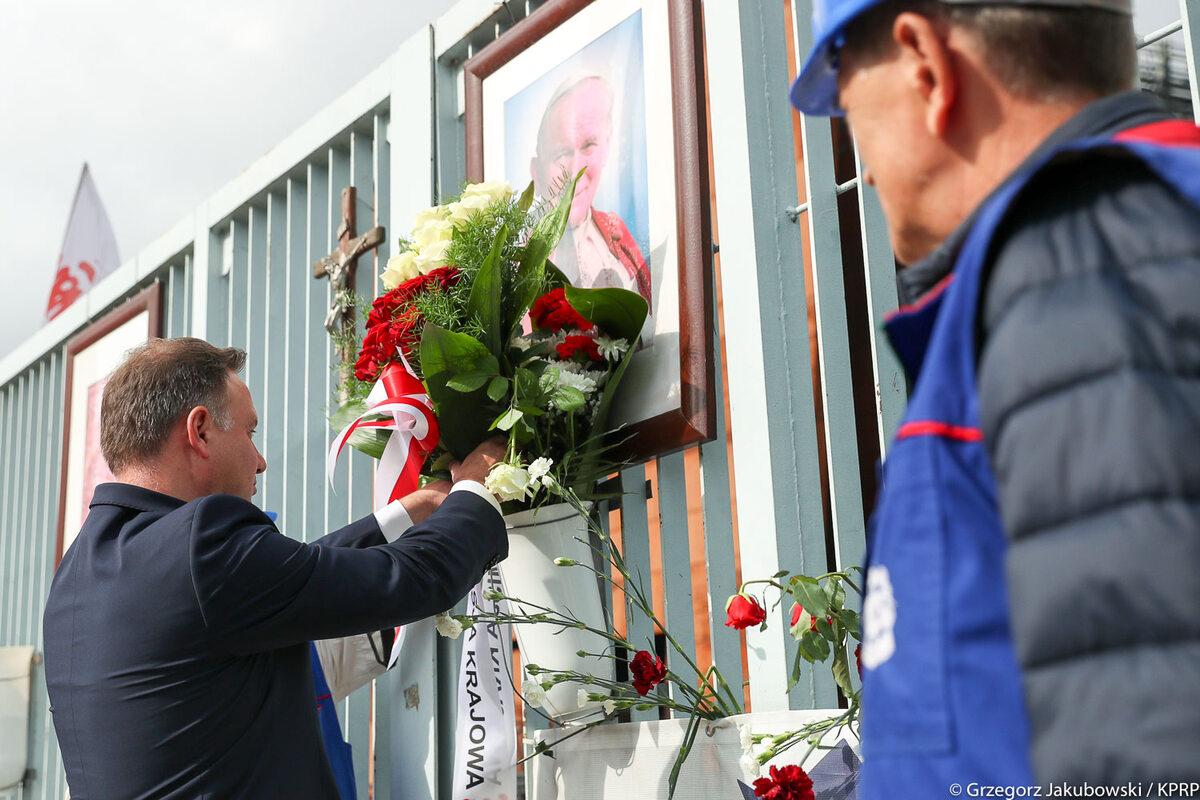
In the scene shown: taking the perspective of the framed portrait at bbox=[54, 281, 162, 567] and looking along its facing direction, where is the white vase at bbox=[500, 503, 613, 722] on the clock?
The white vase is roughly at 10 o'clock from the framed portrait.

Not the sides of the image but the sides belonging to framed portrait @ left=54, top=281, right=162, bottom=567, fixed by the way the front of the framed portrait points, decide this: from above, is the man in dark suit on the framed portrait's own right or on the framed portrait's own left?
on the framed portrait's own left

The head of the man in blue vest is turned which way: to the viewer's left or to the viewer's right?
to the viewer's left

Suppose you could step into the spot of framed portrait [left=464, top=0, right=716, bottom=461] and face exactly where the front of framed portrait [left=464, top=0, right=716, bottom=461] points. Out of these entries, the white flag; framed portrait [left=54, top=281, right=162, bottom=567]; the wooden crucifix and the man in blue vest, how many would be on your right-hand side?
3

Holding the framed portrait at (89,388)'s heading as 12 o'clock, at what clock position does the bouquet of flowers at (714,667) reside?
The bouquet of flowers is roughly at 10 o'clock from the framed portrait.

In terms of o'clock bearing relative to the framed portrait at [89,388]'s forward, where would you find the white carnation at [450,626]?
The white carnation is roughly at 10 o'clock from the framed portrait.

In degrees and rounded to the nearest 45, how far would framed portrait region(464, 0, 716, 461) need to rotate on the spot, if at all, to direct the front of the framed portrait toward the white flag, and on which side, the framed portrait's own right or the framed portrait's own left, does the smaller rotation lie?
approximately 90° to the framed portrait's own right

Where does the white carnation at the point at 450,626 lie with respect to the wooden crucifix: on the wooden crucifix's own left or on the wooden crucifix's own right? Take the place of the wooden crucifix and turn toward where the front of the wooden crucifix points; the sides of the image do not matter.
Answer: on the wooden crucifix's own left

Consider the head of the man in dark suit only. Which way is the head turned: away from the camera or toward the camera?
away from the camera

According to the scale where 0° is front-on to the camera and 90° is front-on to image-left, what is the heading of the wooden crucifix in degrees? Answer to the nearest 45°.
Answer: approximately 45°

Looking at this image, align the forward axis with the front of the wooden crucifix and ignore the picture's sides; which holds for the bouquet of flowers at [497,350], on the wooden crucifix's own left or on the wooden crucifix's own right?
on the wooden crucifix's own left
